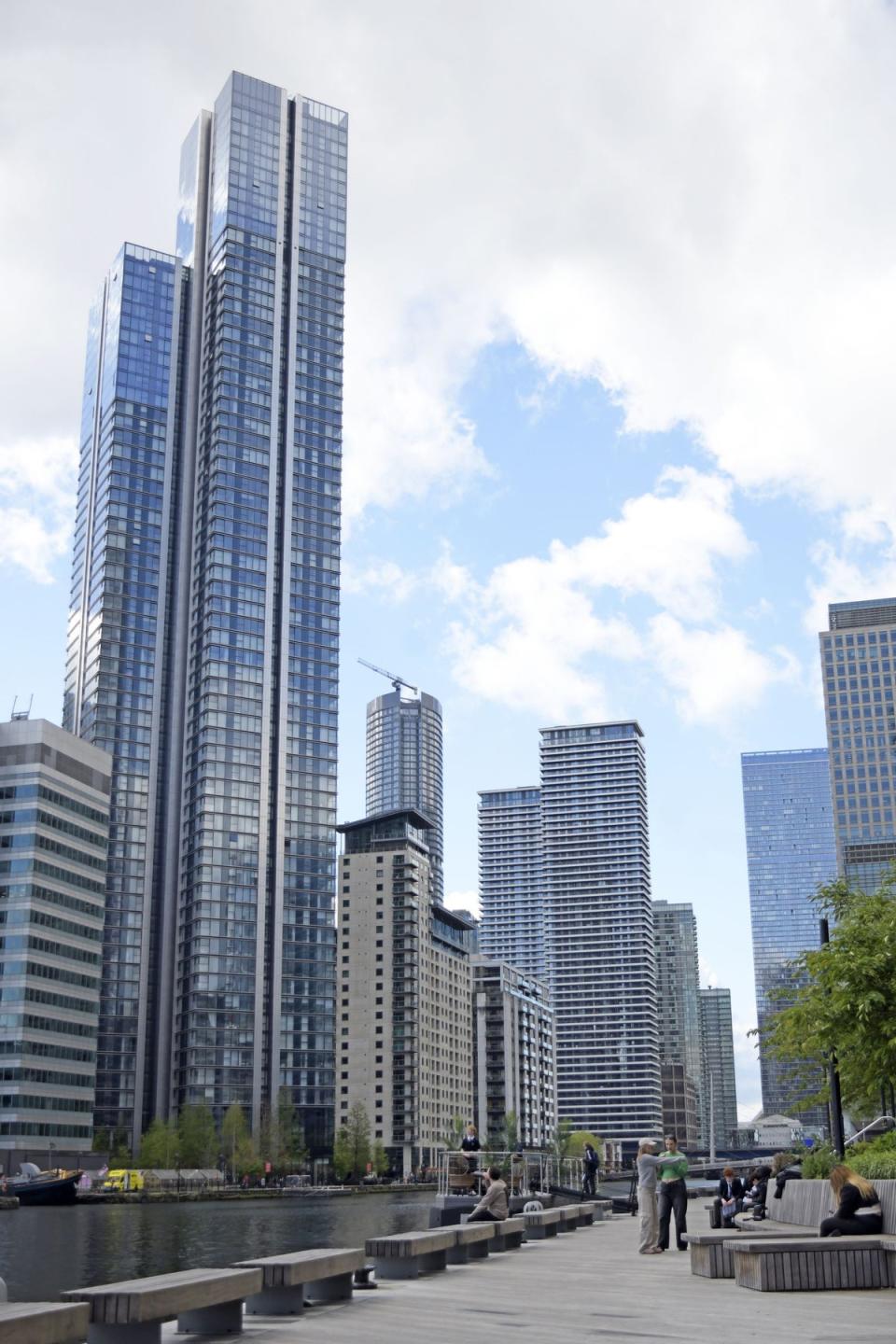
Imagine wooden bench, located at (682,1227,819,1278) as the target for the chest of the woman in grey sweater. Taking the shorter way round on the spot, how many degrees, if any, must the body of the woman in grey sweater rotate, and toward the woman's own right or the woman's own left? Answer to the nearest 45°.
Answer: approximately 90° to the woman's own right

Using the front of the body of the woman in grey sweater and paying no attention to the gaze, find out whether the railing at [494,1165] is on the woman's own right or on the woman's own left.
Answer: on the woman's own left

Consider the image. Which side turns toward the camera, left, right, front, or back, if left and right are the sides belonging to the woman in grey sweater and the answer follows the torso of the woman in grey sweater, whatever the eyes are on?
right

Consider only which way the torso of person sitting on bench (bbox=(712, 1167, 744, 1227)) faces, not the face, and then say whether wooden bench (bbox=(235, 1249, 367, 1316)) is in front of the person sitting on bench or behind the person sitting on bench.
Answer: in front

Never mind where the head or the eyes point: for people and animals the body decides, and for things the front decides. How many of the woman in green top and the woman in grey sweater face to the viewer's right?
1

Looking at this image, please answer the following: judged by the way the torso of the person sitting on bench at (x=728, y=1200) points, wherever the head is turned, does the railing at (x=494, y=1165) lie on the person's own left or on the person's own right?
on the person's own right

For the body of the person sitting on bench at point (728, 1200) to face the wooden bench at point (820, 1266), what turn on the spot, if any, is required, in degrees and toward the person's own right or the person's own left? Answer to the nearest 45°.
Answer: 0° — they already face it

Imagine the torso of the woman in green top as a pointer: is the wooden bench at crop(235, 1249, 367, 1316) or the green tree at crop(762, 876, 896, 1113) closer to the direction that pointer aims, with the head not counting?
the wooden bench
